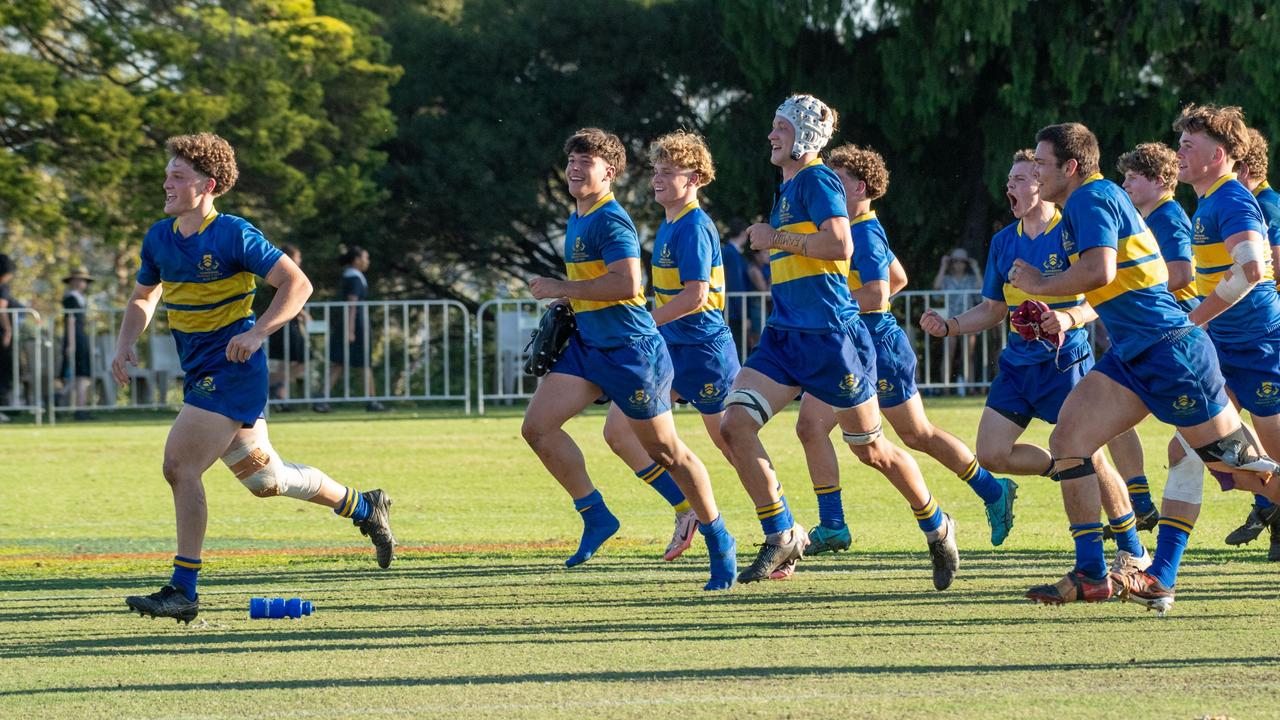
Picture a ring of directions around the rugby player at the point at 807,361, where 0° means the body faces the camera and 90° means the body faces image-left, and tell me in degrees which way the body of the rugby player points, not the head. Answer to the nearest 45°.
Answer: approximately 90°

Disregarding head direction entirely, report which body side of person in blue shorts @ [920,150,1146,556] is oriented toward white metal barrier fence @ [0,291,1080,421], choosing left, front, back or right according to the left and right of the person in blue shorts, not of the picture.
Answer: right

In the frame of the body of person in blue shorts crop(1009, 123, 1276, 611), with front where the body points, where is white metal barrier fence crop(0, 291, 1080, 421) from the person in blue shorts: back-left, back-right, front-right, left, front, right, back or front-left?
front-right

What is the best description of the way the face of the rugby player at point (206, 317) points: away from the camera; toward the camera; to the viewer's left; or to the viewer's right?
to the viewer's left

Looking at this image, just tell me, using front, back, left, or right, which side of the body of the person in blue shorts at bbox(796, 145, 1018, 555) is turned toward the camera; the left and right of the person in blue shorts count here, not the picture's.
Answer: left

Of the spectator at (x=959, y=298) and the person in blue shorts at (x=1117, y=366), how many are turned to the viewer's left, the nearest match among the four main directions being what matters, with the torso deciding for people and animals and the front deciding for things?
1

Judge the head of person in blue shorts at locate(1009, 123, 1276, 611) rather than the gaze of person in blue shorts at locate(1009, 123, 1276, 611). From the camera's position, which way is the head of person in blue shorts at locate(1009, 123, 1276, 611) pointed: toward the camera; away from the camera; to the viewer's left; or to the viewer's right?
to the viewer's left

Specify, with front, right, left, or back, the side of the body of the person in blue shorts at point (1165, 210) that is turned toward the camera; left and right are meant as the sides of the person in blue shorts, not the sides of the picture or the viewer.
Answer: left

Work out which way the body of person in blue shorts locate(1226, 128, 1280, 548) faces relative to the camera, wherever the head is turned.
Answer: to the viewer's left

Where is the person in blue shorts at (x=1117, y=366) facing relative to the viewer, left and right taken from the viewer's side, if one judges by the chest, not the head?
facing to the left of the viewer

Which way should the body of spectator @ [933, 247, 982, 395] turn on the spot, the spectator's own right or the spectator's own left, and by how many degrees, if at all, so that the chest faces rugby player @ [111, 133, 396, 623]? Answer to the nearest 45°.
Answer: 0° — they already face them

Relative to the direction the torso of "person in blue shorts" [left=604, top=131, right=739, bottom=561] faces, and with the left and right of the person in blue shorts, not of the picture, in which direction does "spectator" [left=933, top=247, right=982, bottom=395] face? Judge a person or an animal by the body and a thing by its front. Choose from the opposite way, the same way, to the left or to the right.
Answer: to the left

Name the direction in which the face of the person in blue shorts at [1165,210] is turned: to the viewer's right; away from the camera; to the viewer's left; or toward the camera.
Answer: to the viewer's left
